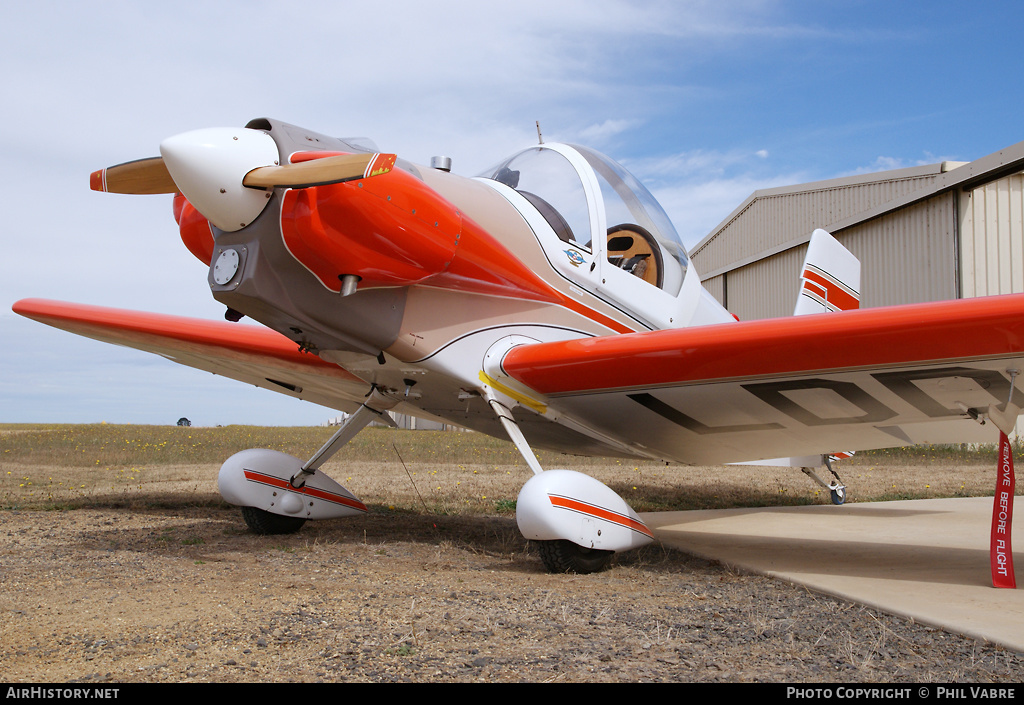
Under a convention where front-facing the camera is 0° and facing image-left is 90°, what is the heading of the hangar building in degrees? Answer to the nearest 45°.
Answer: approximately 45°

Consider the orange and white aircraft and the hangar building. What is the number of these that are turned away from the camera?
0

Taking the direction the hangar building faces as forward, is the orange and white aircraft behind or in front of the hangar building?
in front

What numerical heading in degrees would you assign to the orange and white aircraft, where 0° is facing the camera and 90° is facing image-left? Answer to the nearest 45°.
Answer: approximately 45°

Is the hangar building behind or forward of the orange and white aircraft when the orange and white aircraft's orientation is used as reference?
behind
